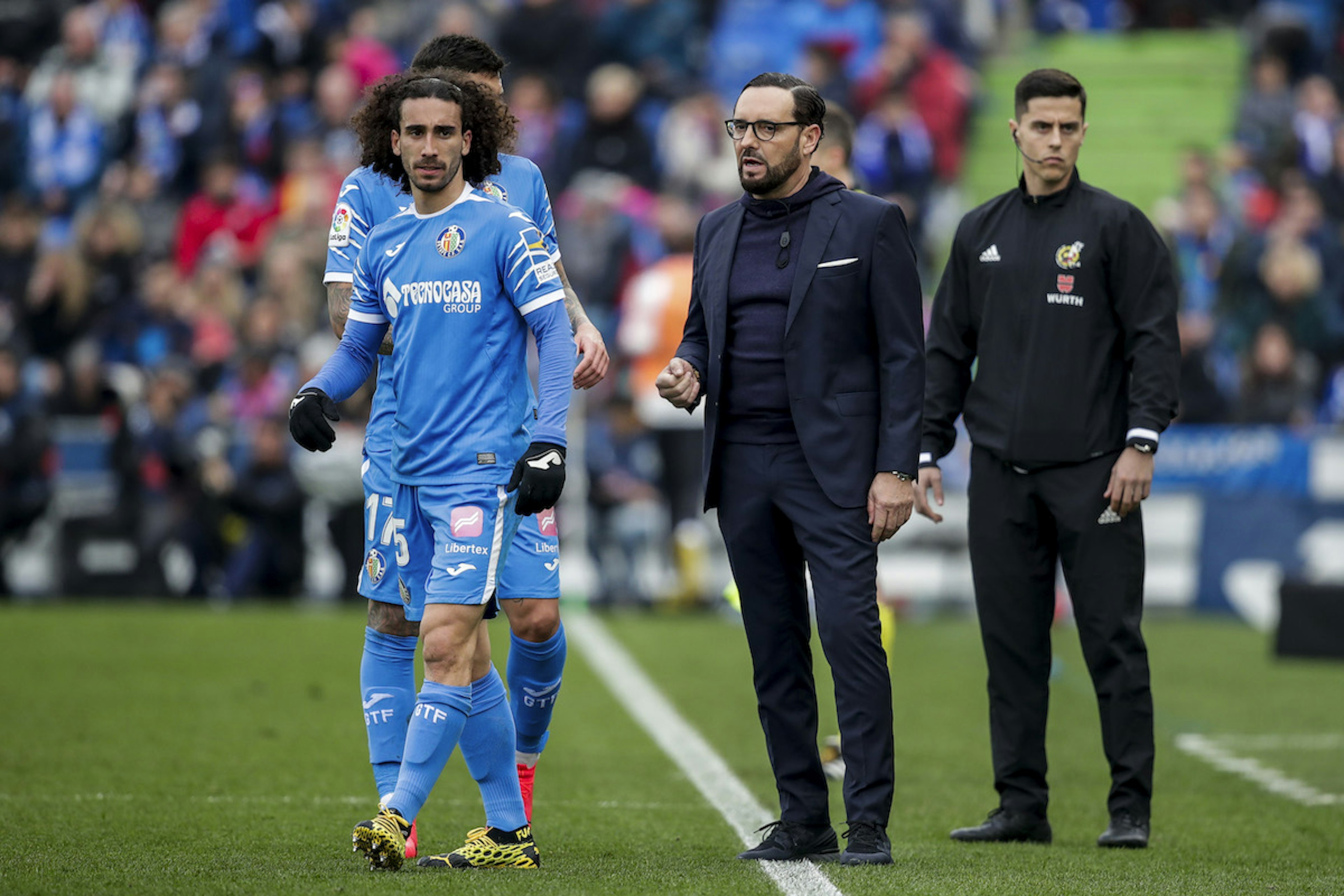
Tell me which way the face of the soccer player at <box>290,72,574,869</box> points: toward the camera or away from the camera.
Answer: toward the camera

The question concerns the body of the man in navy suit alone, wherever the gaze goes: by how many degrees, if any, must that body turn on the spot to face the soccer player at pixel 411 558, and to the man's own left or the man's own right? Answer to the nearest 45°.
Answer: approximately 45° to the man's own right

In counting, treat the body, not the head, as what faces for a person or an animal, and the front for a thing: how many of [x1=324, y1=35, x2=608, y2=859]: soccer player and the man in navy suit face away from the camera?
0

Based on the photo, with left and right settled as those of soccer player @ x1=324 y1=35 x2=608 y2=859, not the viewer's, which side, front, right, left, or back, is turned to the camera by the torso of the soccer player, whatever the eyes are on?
front

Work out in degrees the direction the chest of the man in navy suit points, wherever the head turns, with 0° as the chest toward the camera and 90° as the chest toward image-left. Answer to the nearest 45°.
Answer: approximately 45°

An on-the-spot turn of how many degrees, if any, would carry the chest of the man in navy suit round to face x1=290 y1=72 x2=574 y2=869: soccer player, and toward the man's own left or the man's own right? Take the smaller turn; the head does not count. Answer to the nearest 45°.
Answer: approximately 45° to the man's own right

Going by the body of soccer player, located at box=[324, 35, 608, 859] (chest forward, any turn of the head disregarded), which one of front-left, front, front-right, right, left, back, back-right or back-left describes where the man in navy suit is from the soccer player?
left
